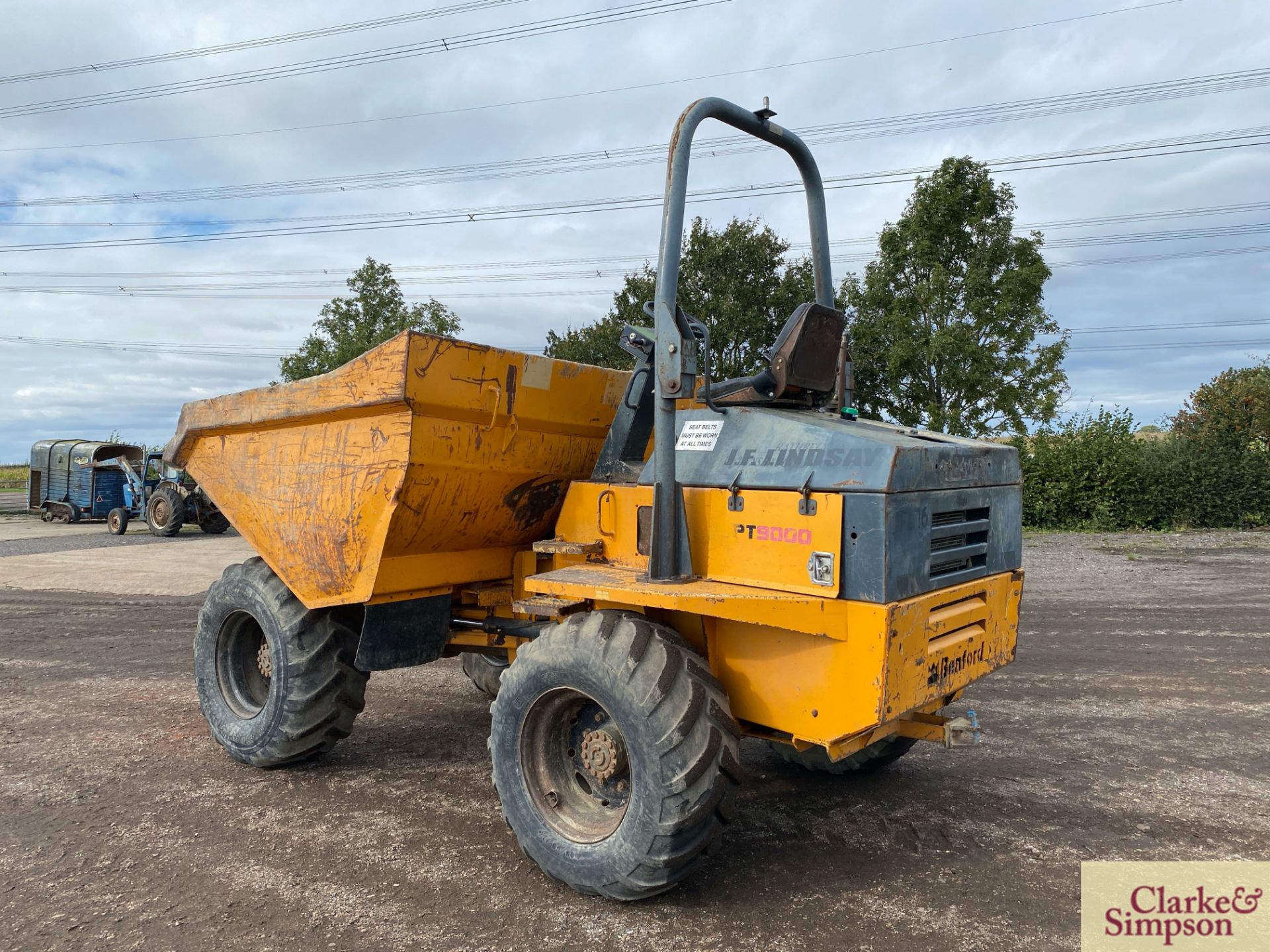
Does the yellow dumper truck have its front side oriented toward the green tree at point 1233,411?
no

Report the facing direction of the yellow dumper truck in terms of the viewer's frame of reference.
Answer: facing away from the viewer and to the left of the viewer

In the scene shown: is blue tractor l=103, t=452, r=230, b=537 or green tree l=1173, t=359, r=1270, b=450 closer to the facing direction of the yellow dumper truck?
the blue tractor

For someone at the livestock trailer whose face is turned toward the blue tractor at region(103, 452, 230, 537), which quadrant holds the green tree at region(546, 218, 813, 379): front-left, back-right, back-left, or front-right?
front-left

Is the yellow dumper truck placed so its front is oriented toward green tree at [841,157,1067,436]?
no

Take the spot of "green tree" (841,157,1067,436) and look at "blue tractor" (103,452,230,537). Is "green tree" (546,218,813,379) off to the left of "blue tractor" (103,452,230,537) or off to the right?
right

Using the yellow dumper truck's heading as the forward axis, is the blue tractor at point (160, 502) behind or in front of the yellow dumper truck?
in front

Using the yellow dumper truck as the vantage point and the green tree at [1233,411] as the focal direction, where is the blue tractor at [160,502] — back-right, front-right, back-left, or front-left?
front-left

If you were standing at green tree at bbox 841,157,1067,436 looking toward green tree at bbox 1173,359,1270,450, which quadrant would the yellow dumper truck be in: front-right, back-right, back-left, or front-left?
back-right
